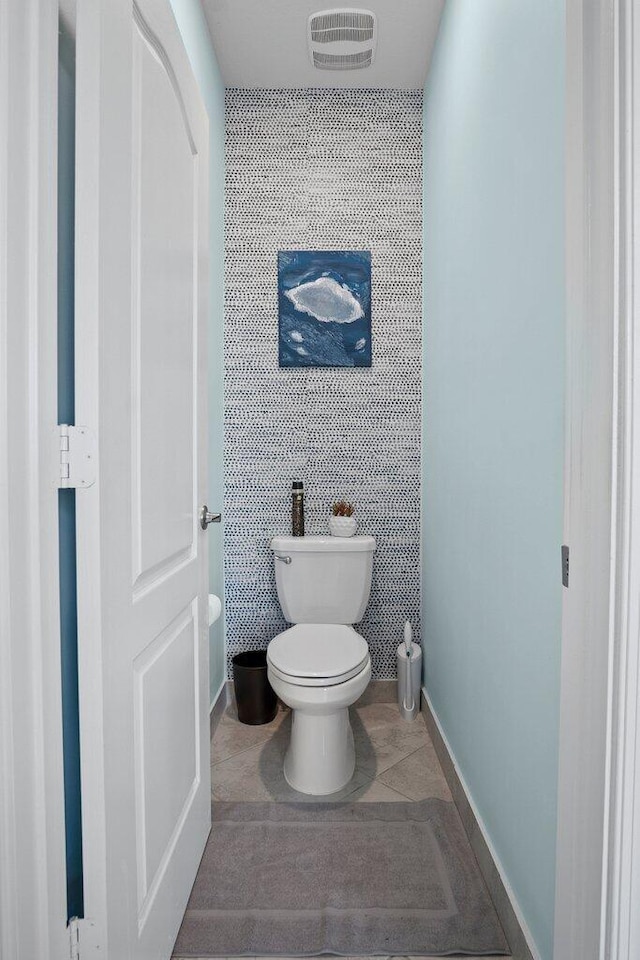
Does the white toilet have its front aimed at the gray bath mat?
yes

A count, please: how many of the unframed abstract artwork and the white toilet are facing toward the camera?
2

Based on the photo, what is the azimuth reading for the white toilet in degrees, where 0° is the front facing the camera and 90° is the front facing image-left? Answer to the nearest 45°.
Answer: approximately 0°

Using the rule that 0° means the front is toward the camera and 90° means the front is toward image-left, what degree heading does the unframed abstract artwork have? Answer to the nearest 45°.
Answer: approximately 0°

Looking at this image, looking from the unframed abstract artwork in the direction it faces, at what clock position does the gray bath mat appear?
The gray bath mat is roughly at 12 o'clock from the unframed abstract artwork.
